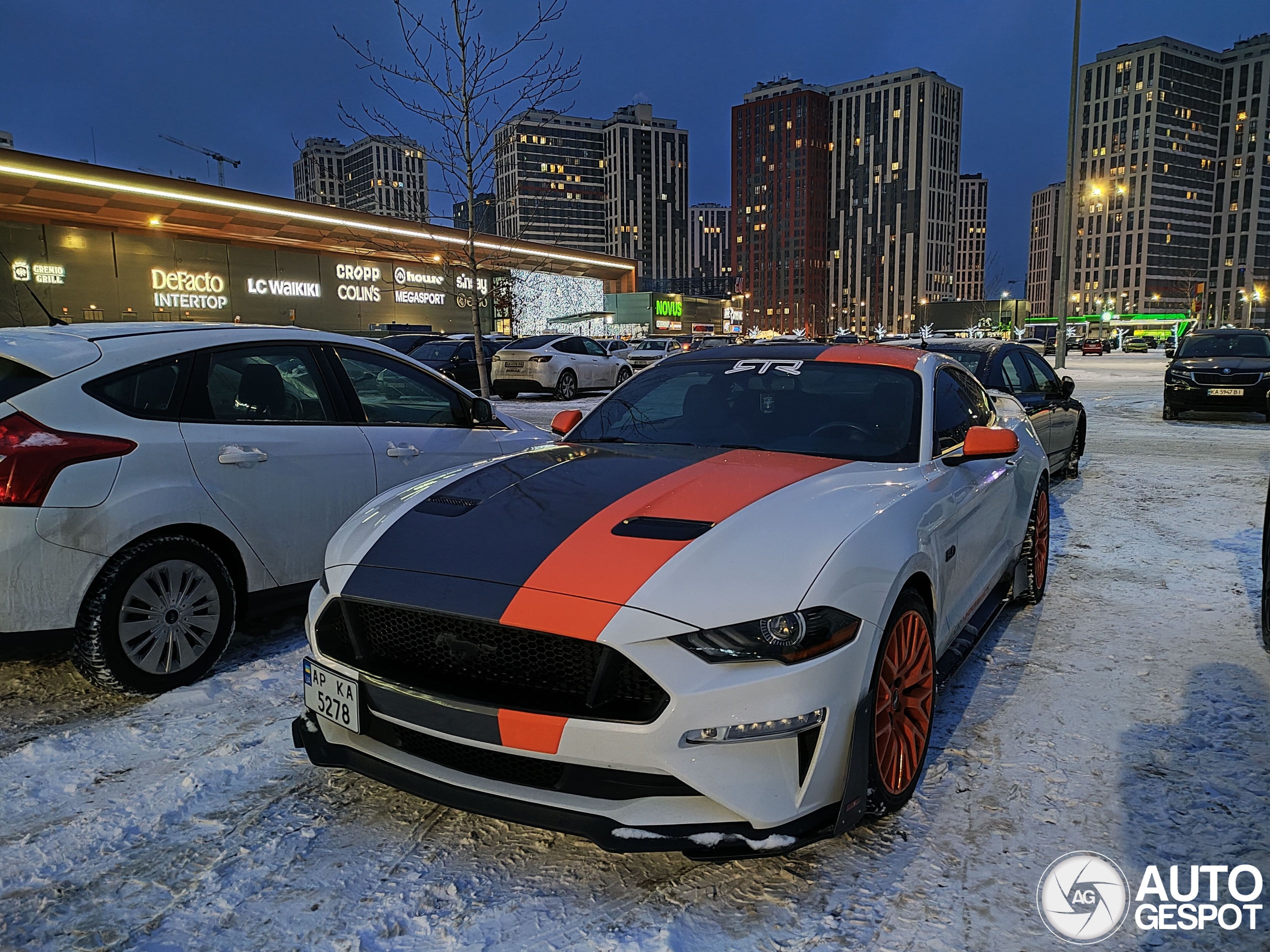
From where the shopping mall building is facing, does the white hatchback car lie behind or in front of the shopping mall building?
in front

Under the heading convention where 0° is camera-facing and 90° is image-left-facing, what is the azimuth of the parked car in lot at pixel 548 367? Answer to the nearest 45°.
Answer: approximately 225°

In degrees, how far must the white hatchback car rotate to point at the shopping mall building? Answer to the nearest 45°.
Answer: approximately 45° to its left

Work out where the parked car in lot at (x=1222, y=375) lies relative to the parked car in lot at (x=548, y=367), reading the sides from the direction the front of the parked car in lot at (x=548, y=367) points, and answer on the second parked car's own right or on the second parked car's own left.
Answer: on the second parked car's own right

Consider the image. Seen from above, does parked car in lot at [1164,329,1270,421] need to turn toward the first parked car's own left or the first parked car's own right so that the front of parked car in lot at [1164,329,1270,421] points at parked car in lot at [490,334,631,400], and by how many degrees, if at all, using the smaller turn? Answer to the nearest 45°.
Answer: approximately 90° to the first parked car's own right

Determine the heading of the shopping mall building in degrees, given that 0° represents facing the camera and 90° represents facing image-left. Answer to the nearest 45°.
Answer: approximately 315°

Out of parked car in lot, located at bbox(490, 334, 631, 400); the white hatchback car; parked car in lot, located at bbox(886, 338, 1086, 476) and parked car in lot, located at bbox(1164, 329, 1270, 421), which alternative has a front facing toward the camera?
parked car in lot, located at bbox(1164, 329, 1270, 421)

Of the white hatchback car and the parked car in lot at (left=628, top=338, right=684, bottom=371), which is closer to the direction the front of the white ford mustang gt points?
the white hatchback car

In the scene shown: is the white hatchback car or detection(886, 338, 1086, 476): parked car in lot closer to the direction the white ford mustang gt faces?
the white hatchback car
